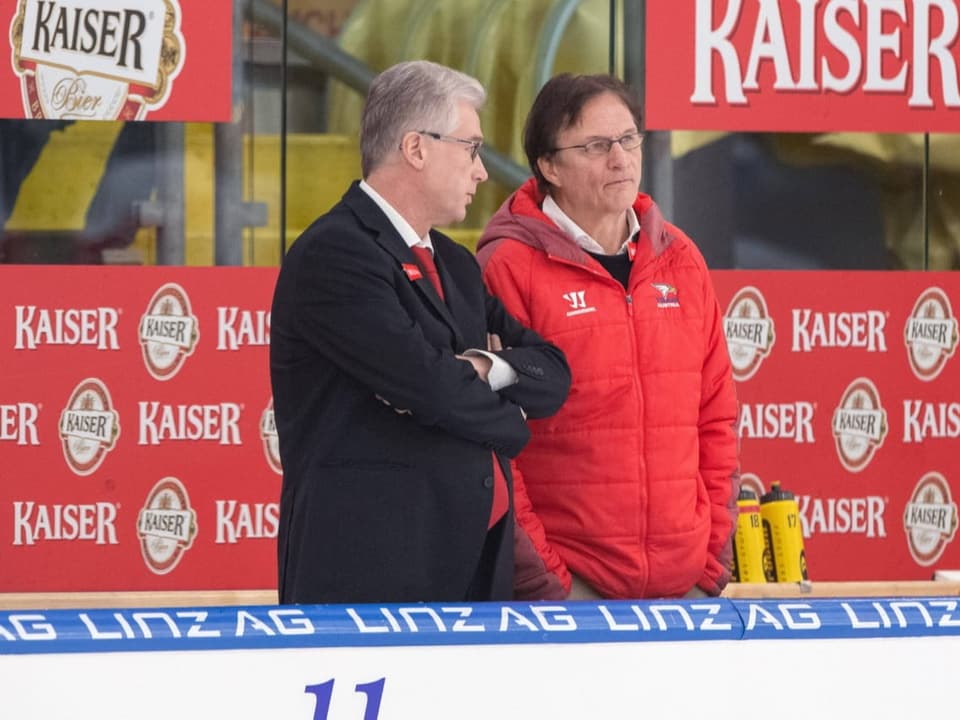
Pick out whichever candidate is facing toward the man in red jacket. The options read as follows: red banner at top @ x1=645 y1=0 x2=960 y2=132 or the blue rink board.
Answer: the red banner at top

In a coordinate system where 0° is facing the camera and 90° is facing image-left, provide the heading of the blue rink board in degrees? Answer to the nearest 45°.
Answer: approximately 0°

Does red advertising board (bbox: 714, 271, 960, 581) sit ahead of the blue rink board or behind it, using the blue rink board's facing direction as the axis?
behind

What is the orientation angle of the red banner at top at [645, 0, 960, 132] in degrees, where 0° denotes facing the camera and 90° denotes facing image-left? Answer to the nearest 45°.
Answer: approximately 0°

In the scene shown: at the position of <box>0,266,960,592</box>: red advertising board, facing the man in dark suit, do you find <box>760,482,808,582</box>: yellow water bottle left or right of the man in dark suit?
left

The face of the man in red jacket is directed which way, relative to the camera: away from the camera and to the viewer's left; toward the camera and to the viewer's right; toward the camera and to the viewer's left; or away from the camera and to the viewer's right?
toward the camera and to the viewer's right

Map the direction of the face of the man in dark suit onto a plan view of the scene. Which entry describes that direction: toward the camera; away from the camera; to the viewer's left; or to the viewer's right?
to the viewer's right

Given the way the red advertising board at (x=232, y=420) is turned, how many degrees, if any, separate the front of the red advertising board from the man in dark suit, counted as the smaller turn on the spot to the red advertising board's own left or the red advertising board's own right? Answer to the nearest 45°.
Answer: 0° — it already faces them
